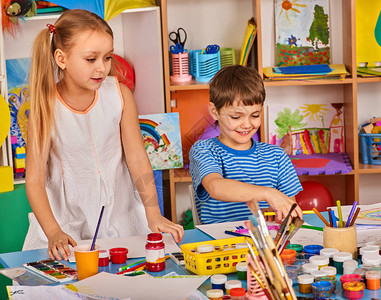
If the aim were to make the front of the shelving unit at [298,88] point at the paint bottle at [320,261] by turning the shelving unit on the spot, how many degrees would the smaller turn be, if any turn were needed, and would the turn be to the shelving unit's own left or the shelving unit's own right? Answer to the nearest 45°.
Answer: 0° — it already faces it

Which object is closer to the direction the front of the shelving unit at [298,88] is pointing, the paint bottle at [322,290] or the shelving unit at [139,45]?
the paint bottle

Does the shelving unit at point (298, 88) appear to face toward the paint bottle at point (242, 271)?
yes

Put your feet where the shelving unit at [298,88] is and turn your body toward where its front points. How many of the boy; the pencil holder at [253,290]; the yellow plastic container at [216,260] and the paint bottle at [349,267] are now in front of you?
4

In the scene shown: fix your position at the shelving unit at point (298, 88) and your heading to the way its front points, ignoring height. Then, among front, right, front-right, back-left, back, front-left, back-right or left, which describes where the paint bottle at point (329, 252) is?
front

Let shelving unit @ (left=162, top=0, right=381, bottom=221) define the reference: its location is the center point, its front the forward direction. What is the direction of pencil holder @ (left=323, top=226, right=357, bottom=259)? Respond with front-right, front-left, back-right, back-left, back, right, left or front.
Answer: front

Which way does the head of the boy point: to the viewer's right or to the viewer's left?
to the viewer's right

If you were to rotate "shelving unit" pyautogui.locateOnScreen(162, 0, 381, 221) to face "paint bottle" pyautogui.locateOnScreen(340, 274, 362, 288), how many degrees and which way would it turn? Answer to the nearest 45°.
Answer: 0° — it already faces it

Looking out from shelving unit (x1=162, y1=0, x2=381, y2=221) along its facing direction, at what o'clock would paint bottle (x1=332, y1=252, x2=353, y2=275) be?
The paint bottle is roughly at 12 o'clock from the shelving unit.

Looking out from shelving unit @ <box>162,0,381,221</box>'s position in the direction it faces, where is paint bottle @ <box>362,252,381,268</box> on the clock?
The paint bottle is roughly at 12 o'clock from the shelving unit.

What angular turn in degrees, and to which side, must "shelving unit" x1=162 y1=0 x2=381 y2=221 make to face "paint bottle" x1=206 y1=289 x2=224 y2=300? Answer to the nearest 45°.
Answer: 0° — it already faces it

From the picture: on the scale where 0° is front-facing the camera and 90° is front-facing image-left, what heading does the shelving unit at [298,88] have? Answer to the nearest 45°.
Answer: approximately 0°

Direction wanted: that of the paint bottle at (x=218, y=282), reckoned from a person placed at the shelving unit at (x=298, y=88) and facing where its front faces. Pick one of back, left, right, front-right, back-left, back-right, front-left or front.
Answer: front

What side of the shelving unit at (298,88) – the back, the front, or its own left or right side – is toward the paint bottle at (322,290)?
front

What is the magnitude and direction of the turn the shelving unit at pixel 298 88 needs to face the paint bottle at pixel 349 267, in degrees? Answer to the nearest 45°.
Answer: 0° — it already faces it

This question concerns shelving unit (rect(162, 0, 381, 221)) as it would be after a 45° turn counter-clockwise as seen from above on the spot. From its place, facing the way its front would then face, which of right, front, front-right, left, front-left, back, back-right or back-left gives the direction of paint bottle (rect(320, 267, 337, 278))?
front-right

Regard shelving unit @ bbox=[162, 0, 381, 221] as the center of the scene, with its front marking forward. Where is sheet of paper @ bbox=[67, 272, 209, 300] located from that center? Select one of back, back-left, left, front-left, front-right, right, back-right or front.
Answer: front

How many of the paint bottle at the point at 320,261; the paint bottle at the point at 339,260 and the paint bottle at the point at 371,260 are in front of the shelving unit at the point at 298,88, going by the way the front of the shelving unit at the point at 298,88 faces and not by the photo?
3

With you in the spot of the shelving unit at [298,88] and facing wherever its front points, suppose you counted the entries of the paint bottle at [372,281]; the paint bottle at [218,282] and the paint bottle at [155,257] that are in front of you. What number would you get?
3

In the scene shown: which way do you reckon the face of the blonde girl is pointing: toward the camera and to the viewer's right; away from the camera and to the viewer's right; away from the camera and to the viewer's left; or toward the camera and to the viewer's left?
toward the camera and to the viewer's right
